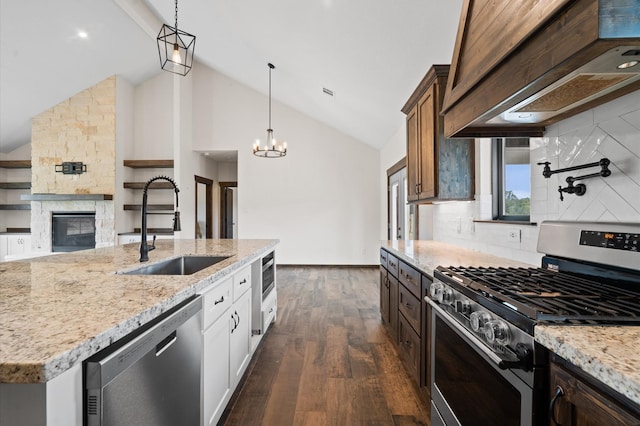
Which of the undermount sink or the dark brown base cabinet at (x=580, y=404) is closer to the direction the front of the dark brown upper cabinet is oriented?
the undermount sink

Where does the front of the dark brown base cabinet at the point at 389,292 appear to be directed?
to the viewer's left

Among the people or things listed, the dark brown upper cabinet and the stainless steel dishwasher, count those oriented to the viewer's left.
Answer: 1

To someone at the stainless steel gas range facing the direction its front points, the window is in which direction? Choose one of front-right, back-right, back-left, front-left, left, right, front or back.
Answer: back-right

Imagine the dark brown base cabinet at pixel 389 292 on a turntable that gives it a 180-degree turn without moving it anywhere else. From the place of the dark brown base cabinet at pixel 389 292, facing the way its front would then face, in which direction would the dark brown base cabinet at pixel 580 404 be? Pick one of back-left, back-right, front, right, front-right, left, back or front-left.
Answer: right

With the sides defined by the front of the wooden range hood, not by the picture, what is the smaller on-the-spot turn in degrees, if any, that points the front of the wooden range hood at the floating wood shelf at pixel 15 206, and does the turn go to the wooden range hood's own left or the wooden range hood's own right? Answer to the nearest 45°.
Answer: approximately 45° to the wooden range hood's own right

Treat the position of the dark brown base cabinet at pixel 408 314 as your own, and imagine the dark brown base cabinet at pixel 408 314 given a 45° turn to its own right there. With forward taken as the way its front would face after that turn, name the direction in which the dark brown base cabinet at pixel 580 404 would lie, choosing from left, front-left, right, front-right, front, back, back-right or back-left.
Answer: back-left

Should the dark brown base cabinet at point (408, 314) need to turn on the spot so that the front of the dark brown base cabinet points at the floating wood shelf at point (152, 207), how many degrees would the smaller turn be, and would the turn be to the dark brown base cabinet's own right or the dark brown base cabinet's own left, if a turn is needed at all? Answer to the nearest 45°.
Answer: approximately 45° to the dark brown base cabinet's own right

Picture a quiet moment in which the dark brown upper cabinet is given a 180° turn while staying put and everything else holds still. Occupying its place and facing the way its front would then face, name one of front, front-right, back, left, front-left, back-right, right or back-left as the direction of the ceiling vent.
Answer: back-left

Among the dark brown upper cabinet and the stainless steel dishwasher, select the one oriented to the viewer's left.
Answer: the dark brown upper cabinet

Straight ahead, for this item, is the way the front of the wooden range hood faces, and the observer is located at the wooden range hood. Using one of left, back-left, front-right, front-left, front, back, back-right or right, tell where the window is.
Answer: back-right

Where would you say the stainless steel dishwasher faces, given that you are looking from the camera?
facing the viewer and to the right of the viewer

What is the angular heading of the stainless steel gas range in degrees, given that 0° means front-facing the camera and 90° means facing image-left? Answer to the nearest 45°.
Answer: approximately 45°

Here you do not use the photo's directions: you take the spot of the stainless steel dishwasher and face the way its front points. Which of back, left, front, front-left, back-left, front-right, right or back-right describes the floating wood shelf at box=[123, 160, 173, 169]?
back-left

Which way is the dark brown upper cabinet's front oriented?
to the viewer's left
